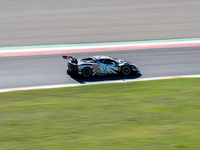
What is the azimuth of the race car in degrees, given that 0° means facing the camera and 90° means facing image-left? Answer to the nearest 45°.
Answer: approximately 270°
